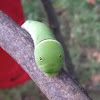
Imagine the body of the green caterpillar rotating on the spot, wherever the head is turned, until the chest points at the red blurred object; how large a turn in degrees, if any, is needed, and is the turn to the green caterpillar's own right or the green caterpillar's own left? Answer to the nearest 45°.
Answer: approximately 180°

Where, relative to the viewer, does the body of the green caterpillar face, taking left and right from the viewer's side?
facing the viewer
